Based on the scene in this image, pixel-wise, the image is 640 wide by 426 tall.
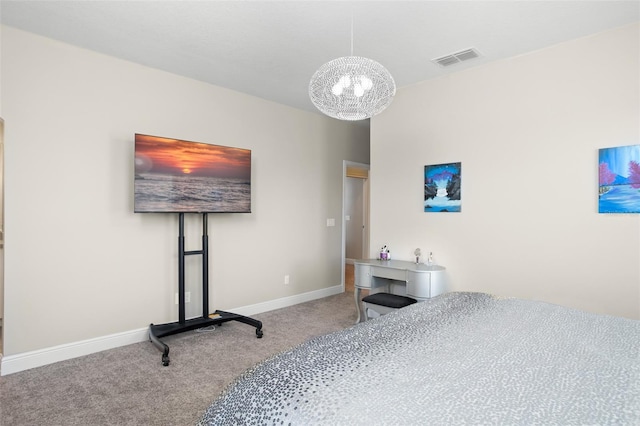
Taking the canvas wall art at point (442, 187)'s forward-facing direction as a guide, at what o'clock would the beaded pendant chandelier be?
The beaded pendant chandelier is roughly at 11 o'clock from the canvas wall art.

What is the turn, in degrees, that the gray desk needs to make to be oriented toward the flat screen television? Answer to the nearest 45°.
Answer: approximately 45° to its right

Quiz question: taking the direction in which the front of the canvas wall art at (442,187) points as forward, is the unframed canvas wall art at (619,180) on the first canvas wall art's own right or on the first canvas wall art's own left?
on the first canvas wall art's own left

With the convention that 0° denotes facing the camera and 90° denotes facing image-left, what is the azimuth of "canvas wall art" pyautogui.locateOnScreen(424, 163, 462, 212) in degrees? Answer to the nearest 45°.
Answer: approximately 45°

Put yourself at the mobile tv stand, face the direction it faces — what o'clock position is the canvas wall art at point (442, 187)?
The canvas wall art is roughly at 11 o'clock from the mobile tv stand.

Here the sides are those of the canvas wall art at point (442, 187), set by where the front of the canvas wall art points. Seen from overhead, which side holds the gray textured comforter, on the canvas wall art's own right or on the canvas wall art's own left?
on the canvas wall art's own left

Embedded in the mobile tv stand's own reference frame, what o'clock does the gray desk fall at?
The gray desk is roughly at 11 o'clock from the mobile tv stand.

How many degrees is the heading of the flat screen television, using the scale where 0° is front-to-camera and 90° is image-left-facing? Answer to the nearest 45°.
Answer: approximately 315°
